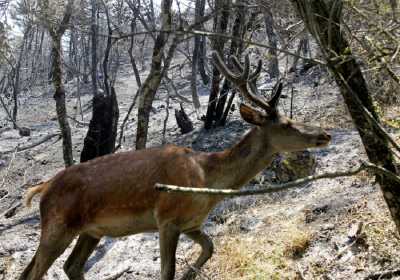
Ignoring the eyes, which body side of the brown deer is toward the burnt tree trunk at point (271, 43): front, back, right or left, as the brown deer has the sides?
left

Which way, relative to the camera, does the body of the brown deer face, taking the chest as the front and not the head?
to the viewer's right

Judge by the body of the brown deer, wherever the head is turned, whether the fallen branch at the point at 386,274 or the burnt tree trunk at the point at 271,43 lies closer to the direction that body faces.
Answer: the fallen branch

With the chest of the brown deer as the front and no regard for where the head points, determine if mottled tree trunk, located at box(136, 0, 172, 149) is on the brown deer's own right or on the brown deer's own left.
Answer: on the brown deer's own left

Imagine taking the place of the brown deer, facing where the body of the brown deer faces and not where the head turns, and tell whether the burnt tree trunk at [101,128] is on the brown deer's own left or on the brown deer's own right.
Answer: on the brown deer's own left

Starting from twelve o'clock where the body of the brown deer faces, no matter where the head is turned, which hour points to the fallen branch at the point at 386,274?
The fallen branch is roughly at 1 o'clock from the brown deer.

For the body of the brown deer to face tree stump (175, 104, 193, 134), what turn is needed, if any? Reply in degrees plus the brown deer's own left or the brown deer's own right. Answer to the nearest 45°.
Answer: approximately 90° to the brown deer's own left
